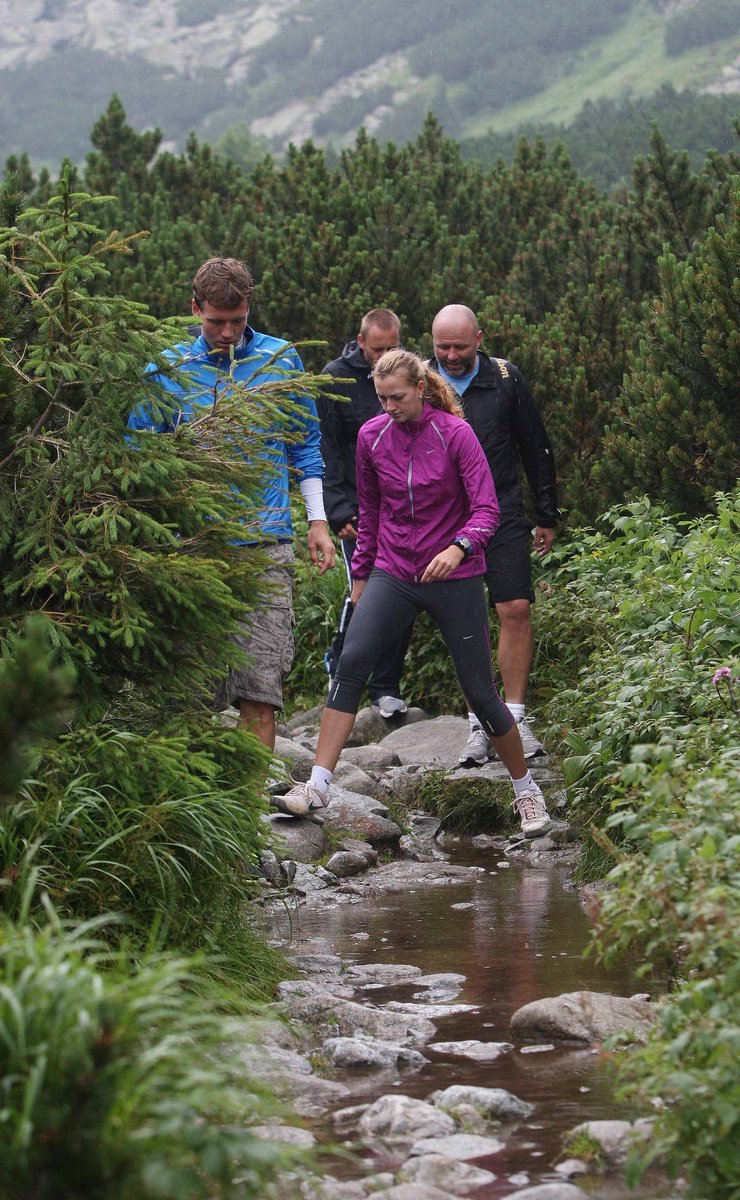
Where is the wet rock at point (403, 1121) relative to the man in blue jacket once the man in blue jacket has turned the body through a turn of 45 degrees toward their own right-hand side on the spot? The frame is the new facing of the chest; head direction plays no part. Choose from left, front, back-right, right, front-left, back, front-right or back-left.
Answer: front-left

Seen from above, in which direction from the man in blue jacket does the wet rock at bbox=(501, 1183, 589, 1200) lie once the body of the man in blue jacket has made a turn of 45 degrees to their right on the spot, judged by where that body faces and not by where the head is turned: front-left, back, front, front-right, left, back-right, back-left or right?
front-left

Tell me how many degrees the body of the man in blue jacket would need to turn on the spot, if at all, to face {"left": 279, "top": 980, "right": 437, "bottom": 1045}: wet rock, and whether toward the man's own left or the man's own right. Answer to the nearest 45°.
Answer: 0° — they already face it

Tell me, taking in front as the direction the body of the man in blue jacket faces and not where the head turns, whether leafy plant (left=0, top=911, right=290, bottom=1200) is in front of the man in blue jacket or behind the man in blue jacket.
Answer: in front

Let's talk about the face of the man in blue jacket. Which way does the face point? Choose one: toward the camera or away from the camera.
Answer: toward the camera

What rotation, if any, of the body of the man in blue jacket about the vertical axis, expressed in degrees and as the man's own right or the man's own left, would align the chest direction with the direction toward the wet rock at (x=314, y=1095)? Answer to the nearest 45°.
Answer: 0° — they already face it

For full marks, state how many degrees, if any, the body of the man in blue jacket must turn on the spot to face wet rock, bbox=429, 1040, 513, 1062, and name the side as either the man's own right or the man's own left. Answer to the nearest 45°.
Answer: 0° — they already face it

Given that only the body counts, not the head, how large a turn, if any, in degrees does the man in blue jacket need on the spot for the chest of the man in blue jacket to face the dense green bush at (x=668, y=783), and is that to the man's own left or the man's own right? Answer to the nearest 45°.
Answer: approximately 45° to the man's own left

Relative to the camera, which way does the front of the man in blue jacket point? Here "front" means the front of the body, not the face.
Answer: toward the camera

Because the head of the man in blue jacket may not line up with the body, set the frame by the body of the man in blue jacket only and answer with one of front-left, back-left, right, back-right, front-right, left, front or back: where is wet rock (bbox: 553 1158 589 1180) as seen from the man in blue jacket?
front

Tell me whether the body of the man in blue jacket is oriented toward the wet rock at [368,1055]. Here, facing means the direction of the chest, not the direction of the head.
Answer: yes

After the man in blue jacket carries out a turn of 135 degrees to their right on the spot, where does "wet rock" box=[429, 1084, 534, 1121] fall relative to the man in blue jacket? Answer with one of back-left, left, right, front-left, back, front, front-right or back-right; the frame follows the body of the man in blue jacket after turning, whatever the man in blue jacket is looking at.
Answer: back-left

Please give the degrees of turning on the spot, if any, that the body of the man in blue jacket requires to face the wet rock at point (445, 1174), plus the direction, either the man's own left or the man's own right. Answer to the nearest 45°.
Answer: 0° — they already face it

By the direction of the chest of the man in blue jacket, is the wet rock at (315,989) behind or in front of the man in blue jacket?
in front
